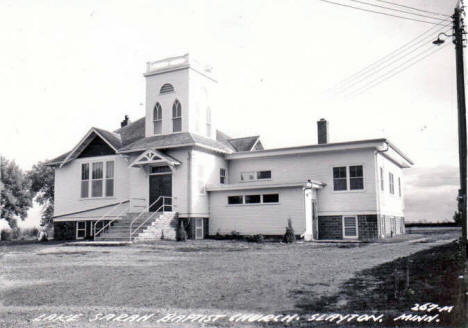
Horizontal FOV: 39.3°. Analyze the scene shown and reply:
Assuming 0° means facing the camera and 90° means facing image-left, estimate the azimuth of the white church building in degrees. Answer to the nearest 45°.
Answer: approximately 45°

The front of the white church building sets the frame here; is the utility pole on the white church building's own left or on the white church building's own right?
on the white church building's own left

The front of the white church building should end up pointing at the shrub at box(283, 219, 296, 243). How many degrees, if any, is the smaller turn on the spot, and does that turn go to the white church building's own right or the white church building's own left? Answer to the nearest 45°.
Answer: approximately 90° to the white church building's own left
